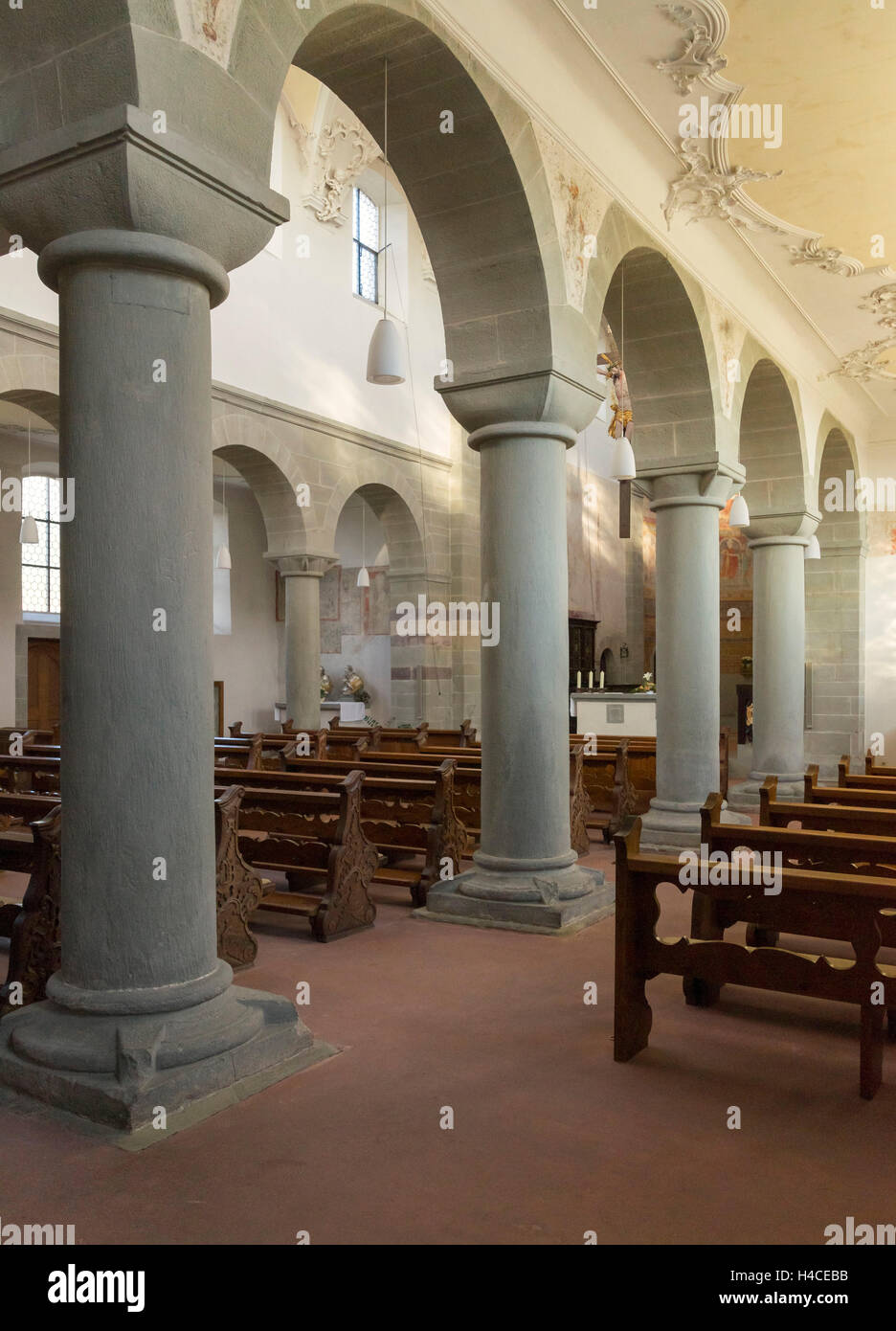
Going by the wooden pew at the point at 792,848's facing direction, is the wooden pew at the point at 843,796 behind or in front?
in front

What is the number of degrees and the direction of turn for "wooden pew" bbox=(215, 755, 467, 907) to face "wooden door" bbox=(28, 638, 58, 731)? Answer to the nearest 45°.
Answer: approximately 90° to its left

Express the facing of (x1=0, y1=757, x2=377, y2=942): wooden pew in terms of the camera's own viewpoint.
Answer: facing away from the viewer and to the right of the viewer

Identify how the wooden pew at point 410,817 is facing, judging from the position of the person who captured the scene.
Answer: facing away from the viewer and to the right of the viewer

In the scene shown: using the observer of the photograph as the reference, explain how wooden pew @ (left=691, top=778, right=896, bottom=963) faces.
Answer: facing away from the viewer

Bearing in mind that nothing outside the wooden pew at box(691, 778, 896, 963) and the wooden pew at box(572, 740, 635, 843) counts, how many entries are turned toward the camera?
0

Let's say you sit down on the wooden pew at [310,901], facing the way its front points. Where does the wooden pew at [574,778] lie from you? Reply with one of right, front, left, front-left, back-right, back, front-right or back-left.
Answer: front

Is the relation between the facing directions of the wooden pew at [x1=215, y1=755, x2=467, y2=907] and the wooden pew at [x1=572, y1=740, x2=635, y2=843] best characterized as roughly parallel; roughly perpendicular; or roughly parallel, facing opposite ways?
roughly parallel

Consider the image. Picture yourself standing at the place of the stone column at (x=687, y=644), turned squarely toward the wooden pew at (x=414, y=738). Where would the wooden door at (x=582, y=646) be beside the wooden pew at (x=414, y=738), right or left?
right

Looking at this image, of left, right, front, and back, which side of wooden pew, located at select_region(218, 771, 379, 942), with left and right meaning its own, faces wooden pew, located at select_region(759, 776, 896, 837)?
right

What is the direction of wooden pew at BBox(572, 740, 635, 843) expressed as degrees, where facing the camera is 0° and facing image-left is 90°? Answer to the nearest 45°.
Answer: approximately 225°

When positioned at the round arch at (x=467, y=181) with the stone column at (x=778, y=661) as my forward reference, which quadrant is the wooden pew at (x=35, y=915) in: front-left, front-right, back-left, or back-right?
back-left

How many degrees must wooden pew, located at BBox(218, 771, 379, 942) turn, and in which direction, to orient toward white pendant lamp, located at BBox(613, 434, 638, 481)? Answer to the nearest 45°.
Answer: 0° — it already faces it

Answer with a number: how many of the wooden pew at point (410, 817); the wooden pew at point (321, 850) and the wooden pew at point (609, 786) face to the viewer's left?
0

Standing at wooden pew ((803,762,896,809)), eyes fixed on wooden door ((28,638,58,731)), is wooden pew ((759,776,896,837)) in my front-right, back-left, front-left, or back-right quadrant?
back-left

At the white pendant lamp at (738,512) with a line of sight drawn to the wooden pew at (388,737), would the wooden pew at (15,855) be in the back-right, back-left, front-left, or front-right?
front-left

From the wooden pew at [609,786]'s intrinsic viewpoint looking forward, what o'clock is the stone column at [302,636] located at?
The stone column is roughly at 9 o'clock from the wooden pew.
